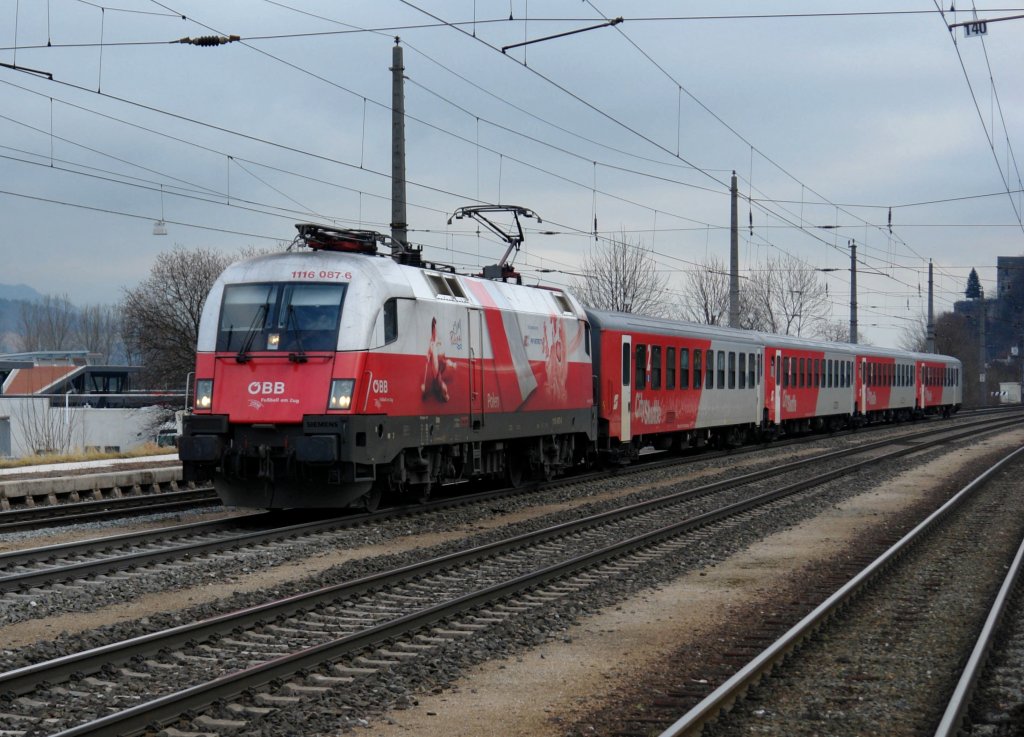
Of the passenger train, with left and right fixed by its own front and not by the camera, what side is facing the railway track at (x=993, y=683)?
left

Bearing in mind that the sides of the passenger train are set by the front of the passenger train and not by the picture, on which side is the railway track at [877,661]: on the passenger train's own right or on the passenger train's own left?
on the passenger train's own left

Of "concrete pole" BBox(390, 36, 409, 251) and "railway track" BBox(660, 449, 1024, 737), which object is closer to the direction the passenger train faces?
the railway track

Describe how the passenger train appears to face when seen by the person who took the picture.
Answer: facing the viewer and to the left of the viewer

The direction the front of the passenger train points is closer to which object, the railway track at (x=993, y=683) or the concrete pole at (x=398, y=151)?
the railway track

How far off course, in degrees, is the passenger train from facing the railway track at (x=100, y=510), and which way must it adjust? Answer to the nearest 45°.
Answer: approximately 45° to its right

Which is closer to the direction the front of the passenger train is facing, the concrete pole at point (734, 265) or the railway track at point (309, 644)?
the railway track
